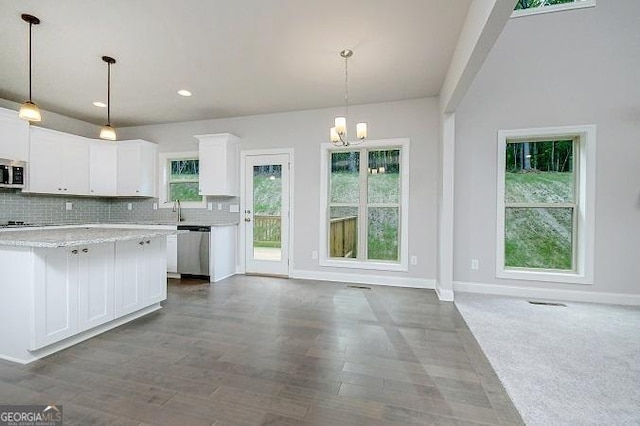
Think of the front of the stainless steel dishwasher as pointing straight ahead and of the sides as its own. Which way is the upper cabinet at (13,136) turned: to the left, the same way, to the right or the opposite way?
to the left

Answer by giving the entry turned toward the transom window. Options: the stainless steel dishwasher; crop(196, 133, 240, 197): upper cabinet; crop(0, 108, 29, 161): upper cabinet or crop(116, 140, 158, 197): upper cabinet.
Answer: crop(0, 108, 29, 161): upper cabinet

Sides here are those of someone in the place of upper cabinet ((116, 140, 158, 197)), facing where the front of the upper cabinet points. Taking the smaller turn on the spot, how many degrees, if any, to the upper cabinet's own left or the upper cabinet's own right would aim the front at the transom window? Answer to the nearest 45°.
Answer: approximately 90° to the upper cabinet's own left

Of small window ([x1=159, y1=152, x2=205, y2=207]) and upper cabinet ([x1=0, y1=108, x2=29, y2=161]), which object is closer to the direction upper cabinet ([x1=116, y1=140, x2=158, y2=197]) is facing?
the upper cabinet

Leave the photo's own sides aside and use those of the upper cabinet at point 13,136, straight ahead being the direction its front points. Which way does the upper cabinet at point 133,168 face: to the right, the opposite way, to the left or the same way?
to the right

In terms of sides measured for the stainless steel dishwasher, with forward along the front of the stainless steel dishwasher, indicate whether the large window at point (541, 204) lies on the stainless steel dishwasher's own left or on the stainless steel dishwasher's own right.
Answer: on the stainless steel dishwasher's own left

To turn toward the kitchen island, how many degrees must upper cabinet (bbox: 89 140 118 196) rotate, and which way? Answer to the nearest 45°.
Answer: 0° — it already faces it

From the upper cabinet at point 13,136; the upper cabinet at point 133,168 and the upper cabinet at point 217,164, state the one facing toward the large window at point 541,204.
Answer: the upper cabinet at point 13,136

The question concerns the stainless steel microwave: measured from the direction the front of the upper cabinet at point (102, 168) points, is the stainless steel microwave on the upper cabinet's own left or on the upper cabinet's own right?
on the upper cabinet's own right

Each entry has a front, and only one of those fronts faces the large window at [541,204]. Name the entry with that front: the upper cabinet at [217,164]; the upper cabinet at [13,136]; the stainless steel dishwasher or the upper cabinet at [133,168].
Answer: the upper cabinet at [13,136]

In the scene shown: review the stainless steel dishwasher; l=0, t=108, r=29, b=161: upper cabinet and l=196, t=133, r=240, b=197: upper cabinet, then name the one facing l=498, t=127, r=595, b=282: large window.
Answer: l=0, t=108, r=29, b=161: upper cabinet

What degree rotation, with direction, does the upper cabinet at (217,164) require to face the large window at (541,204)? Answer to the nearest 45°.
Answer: approximately 90° to its left
